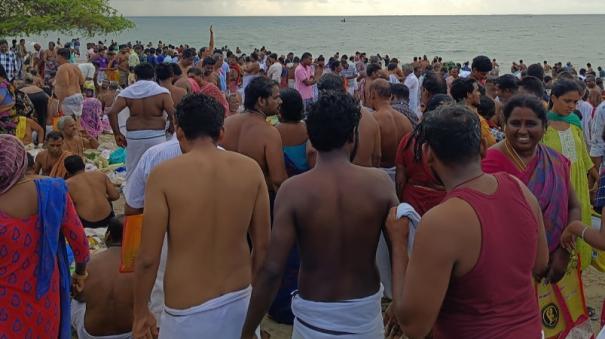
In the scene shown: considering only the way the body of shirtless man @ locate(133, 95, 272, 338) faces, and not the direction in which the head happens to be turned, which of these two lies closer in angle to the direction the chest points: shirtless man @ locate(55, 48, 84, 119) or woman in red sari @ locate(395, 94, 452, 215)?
the shirtless man

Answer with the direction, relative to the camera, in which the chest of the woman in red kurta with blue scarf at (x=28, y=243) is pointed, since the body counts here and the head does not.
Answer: away from the camera

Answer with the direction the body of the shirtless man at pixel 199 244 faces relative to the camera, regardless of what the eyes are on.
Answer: away from the camera

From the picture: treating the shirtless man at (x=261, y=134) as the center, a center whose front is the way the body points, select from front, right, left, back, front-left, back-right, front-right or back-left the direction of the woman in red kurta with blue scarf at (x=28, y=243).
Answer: back

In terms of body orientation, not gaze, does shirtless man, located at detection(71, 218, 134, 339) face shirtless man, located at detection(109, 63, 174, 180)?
yes

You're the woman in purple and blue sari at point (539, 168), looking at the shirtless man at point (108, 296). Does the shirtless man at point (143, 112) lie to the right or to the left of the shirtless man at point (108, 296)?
right

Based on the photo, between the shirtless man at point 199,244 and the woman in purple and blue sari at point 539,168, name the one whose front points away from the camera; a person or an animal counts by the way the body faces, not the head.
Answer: the shirtless man

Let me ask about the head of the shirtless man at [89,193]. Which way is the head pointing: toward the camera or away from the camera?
away from the camera

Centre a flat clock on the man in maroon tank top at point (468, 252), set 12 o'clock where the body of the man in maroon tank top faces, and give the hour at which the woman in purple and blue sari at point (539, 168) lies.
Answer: The woman in purple and blue sari is roughly at 2 o'clock from the man in maroon tank top.

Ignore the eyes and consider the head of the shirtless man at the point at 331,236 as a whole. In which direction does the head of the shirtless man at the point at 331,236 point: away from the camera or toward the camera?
away from the camera

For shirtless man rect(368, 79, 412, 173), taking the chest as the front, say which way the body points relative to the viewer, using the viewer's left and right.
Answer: facing away from the viewer and to the left of the viewer

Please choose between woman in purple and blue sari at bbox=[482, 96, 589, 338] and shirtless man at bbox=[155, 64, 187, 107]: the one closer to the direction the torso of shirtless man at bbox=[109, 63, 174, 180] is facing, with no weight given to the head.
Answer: the shirtless man
